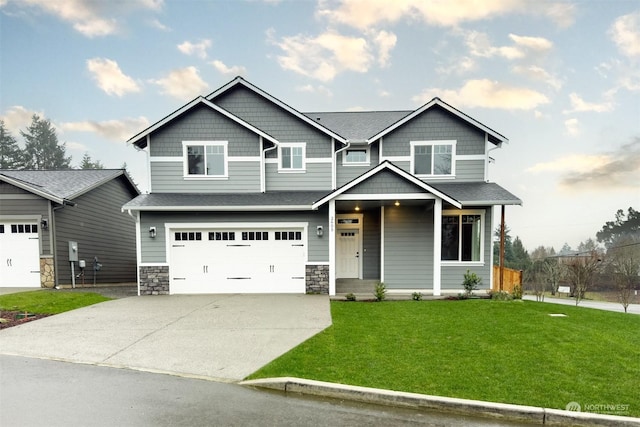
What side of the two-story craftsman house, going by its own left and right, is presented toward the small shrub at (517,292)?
left

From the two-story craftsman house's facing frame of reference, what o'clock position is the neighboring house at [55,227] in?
The neighboring house is roughly at 3 o'clock from the two-story craftsman house.

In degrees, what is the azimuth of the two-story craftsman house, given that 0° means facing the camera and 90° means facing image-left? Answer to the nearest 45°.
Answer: approximately 0°

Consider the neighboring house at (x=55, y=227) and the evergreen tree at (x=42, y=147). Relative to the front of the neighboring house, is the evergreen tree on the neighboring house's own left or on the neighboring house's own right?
on the neighboring house's own right

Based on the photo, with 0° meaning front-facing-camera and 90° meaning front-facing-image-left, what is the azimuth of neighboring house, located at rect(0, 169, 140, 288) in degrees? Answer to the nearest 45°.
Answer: approximately 45°

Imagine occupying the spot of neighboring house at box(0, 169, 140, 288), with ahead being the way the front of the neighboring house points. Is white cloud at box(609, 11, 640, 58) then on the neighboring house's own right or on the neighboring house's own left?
on the neighboring house's own left

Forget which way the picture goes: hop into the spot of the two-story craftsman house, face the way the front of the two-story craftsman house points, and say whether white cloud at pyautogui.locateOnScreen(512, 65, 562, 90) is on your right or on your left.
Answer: on your left

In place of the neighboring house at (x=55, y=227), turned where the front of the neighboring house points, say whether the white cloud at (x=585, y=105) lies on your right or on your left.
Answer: on your left
